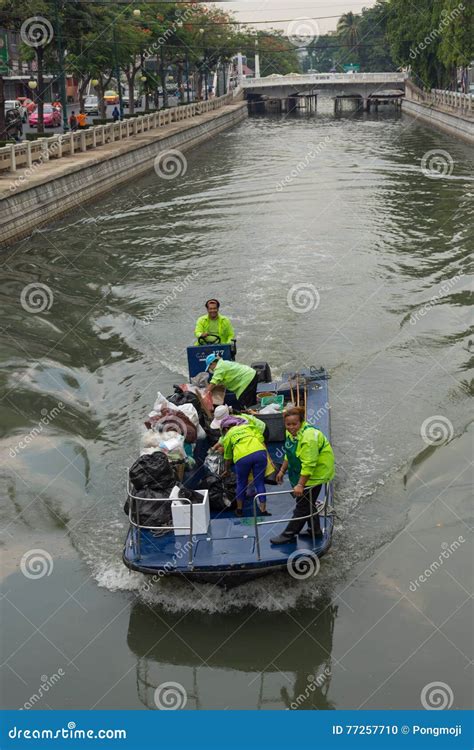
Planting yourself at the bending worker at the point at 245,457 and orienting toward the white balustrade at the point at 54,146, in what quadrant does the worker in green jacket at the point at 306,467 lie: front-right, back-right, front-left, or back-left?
back-right

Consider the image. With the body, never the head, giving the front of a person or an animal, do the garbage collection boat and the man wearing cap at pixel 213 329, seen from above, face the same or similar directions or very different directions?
same or similar directions

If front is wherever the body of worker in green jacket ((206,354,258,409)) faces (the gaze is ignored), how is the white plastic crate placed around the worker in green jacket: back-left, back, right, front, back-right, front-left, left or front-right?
left

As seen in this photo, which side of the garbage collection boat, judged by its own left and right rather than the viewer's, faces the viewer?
front

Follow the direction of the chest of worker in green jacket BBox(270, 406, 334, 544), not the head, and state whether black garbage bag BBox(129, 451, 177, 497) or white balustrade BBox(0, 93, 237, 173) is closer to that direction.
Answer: the black garbage bag

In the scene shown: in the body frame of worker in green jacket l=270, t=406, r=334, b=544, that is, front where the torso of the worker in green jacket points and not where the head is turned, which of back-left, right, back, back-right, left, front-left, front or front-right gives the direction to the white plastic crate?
front-right

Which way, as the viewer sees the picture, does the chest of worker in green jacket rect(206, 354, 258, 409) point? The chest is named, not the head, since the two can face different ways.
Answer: to the viewer's left

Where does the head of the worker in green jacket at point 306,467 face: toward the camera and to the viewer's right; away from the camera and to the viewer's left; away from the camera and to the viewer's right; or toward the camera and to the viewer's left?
toward the camera and to the viewer's left

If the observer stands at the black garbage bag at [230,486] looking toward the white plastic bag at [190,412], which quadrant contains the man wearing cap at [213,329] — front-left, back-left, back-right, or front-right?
front-right

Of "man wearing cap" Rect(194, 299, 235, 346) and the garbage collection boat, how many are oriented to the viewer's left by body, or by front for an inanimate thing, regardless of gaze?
0

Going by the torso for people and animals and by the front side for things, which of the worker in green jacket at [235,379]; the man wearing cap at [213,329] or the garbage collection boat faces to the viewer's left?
the worker in green jacket

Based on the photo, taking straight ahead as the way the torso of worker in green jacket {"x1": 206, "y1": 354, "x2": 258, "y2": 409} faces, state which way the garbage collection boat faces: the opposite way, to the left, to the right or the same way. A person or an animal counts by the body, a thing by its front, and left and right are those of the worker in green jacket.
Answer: to the left

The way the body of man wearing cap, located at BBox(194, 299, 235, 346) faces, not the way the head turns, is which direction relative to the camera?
toward the camera

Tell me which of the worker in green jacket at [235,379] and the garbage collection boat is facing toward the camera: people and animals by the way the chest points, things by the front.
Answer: the garbage collection boat

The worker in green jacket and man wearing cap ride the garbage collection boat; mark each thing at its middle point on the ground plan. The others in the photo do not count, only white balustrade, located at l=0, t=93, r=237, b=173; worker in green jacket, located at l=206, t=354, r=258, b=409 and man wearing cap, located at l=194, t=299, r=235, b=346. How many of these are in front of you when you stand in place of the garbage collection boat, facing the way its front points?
0

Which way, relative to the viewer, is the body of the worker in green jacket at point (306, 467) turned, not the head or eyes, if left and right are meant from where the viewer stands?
facing the viewer and to the left of the viewer

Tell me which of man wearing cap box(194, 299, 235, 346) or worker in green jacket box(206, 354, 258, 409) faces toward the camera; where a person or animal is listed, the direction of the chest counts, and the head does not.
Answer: the man wearing cap

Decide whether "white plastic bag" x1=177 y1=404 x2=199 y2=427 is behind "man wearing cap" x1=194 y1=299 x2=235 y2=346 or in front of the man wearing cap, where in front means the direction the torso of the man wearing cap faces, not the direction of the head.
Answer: in front
